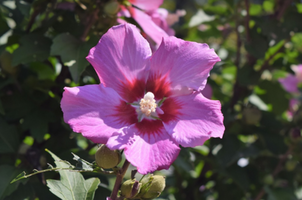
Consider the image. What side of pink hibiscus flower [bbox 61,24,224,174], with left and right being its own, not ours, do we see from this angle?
front

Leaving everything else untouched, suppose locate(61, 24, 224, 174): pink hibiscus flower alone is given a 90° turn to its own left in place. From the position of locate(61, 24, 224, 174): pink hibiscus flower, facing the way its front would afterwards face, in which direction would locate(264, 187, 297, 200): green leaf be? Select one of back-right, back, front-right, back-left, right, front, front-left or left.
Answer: front-left

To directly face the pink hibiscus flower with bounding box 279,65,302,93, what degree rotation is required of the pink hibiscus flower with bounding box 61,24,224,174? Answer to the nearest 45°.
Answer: approximately 135° to its left
